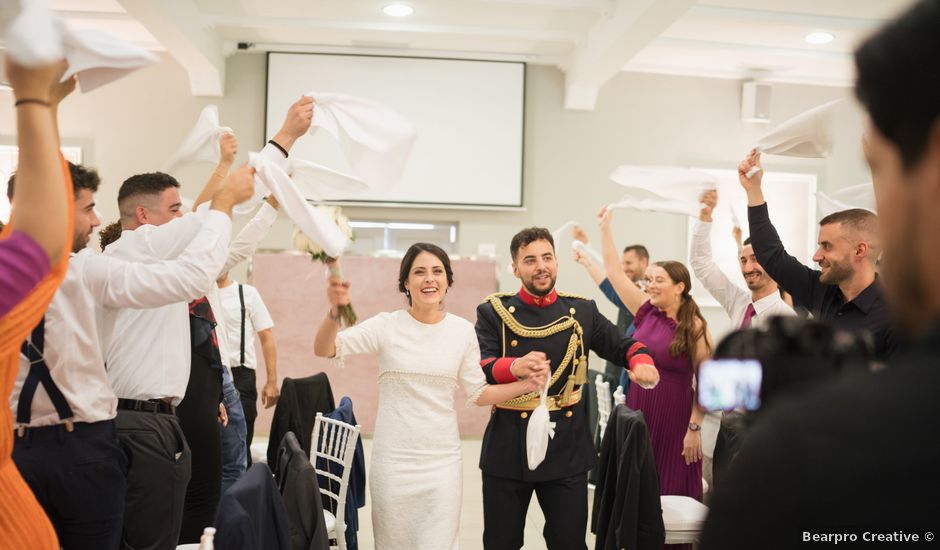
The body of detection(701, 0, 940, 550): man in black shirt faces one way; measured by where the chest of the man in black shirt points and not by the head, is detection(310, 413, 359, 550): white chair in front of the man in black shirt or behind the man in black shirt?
in front

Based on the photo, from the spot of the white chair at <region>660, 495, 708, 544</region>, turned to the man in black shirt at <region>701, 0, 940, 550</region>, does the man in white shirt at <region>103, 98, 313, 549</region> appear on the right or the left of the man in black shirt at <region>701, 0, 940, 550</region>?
right

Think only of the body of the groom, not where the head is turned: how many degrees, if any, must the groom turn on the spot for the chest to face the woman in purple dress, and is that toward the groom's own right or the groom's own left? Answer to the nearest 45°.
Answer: approximately 135° to the groom's own left

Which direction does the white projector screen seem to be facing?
toward the camera

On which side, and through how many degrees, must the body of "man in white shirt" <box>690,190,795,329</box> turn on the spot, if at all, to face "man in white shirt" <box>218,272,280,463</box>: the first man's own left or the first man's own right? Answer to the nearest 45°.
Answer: approximately 45° to the first man's own right

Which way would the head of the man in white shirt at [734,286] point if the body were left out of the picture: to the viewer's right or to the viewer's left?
to the viewer's left

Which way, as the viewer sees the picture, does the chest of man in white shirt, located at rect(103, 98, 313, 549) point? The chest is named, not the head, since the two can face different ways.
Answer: to the viewer's right

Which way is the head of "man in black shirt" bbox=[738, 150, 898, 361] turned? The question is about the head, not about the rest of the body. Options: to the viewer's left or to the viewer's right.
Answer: to the viewer's left

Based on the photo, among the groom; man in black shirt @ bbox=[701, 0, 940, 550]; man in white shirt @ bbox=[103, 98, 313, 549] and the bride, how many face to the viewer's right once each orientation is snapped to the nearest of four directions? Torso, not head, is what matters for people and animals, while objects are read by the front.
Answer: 1

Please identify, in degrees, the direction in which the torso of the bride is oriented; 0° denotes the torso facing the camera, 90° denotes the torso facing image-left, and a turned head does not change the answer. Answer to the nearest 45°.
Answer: approximately 0°

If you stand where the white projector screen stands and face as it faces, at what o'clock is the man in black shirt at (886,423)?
The man in black shirt is roughly at 12 o'clock from the white projector screen.

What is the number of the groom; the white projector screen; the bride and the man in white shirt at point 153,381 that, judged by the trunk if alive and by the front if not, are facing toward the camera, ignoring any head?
3

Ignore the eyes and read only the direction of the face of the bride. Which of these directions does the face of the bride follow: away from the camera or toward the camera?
toward the camera

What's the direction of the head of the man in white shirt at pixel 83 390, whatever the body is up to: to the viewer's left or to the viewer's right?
to the viewer's right
